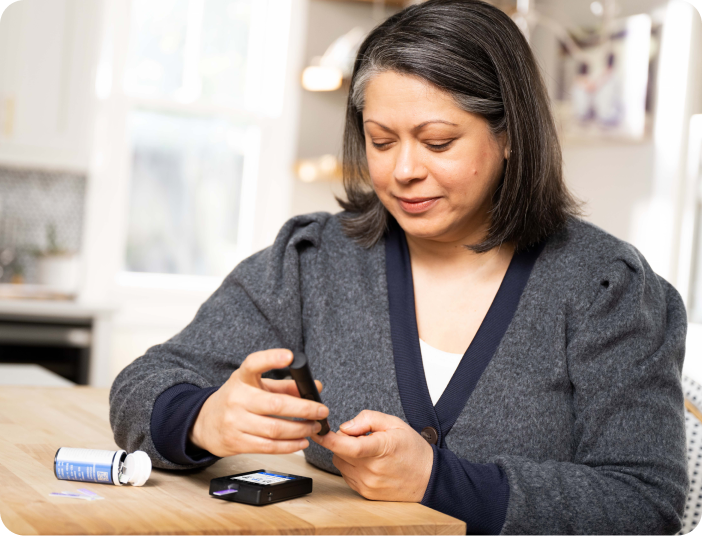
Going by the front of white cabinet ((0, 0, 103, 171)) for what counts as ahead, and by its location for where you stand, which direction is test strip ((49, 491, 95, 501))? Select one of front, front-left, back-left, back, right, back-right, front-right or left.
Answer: front

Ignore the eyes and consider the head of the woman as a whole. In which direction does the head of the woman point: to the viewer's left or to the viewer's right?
to the viewer's left

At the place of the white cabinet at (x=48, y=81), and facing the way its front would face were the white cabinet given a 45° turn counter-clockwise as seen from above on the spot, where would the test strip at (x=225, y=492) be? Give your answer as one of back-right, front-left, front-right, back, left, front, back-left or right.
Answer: front-right

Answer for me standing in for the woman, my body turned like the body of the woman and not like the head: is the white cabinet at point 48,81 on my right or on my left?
on my right

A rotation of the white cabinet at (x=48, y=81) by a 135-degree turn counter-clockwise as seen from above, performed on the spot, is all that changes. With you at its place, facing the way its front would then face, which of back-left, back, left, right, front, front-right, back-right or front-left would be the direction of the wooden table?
back-right

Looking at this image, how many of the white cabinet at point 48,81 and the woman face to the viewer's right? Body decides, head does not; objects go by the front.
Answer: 0

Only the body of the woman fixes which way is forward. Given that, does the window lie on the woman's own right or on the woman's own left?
on the woman's own right

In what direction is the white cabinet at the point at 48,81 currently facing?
toward the camera

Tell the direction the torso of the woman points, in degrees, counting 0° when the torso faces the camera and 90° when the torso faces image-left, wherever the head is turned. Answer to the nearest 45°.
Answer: approximately 45°

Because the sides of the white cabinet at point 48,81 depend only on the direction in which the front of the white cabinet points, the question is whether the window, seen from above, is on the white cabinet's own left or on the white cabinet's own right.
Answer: on the white cabinet's own left

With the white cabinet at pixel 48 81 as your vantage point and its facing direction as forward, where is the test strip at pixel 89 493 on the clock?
The test strip is roughly at 12 o'clock from the white cabinet.

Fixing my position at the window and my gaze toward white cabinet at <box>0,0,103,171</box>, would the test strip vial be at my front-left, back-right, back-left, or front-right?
front-left
